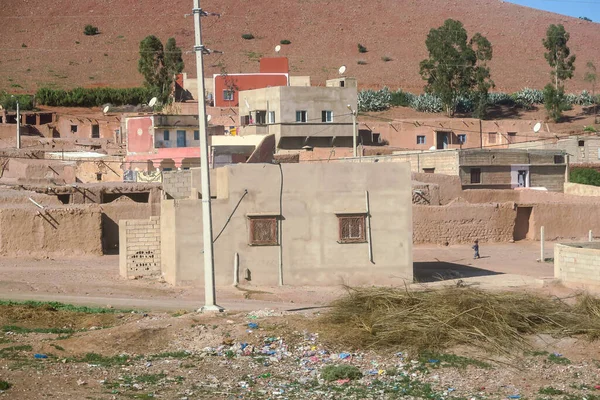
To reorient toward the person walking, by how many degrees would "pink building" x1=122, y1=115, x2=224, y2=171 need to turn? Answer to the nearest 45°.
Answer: approximately 45° to its left

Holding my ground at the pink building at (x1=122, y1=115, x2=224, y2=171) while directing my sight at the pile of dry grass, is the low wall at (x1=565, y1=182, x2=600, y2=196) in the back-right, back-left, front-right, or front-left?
front-left

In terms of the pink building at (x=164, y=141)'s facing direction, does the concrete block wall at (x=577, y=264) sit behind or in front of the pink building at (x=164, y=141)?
in front

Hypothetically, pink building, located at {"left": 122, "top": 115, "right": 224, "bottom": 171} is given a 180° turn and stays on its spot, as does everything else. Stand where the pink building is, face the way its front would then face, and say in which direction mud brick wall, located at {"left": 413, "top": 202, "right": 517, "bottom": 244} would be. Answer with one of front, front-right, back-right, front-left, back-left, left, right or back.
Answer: back-right

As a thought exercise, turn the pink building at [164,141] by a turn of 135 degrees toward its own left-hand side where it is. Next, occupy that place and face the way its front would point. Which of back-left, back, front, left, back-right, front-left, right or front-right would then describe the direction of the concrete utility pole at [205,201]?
back-right

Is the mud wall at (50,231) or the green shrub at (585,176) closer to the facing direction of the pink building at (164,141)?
the mud wall

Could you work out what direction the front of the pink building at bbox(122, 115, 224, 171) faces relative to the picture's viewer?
facing the viewer

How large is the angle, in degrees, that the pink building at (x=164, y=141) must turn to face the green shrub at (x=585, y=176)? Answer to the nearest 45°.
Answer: approximately 90° to its left

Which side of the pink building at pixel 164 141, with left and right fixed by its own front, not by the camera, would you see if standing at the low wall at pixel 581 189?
left

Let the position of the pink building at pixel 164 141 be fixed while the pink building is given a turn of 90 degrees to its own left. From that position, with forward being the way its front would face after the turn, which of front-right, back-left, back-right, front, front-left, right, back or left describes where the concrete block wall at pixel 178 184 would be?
right

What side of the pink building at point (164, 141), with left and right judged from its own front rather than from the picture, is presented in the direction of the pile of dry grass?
front

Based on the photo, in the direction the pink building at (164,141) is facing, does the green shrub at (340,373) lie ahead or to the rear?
ahead

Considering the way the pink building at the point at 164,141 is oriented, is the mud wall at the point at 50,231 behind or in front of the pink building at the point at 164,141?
in front
